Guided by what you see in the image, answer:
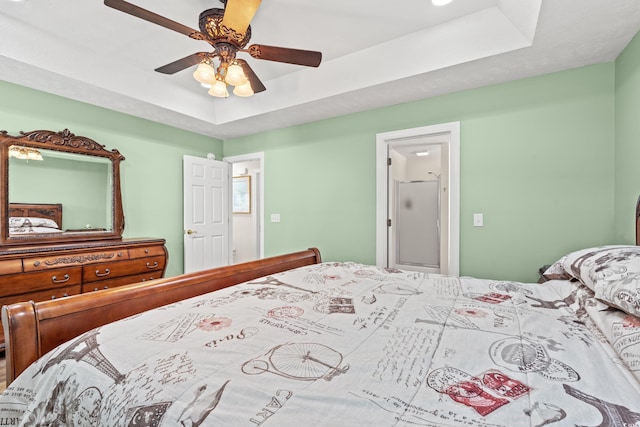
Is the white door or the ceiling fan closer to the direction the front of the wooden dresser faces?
the ceiling fan

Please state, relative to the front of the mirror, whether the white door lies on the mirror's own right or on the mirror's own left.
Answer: on the mirror's own left

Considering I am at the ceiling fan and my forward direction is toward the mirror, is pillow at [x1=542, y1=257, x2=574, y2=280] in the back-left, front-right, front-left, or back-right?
back-right

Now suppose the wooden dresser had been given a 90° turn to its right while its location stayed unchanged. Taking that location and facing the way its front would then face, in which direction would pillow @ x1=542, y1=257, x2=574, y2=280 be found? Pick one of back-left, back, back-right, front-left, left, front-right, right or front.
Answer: left

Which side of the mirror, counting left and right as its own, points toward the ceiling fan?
front

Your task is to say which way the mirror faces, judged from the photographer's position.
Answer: facing the viewer and to the right of the viewer

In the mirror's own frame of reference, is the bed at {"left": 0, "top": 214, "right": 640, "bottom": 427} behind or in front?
in front

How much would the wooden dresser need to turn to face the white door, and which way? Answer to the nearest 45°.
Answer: approximately 90° to its left

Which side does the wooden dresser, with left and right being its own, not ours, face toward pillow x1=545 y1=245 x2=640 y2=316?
front

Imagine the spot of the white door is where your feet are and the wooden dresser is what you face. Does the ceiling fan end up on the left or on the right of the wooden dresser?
left
